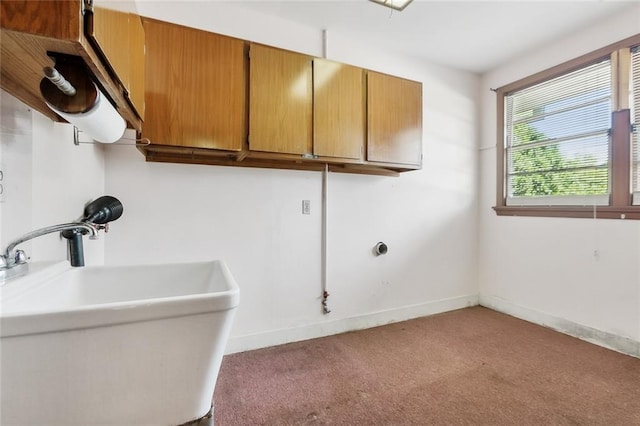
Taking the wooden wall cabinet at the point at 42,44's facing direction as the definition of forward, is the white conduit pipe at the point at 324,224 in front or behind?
in front

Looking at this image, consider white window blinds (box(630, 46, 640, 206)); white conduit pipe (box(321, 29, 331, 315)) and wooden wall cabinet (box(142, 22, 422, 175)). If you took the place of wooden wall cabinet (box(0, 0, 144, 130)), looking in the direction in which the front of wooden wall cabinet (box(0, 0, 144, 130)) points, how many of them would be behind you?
0

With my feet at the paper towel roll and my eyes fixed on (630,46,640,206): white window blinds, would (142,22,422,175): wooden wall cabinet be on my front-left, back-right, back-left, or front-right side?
front-left

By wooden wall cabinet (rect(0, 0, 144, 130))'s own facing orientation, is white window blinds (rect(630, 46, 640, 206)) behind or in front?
in front

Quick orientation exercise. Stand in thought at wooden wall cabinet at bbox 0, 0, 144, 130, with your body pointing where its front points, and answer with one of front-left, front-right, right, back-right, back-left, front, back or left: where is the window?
front

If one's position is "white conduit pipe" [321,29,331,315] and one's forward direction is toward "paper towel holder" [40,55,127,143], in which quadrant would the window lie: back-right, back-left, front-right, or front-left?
back-left

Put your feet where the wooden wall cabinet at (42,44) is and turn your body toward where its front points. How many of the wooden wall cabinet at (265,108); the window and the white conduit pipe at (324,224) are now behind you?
0

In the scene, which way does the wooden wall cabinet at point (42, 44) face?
to the viewer's right

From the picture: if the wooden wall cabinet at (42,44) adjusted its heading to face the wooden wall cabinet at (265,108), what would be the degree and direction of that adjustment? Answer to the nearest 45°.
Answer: approximately 45° to its left
